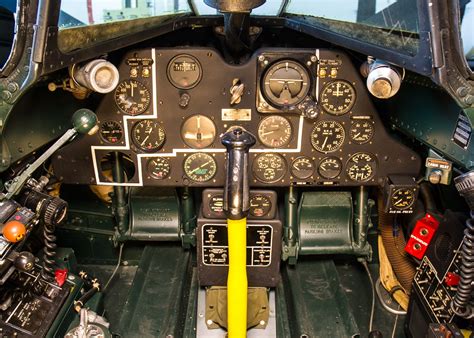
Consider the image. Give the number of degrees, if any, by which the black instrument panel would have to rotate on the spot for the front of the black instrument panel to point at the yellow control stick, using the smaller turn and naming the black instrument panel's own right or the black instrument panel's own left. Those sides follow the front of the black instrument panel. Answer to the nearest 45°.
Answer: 0° — it already faces it

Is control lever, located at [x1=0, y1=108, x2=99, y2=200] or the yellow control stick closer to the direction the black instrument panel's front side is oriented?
the yellow control stick

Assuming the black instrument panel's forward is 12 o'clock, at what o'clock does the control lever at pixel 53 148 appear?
The control lever is roughly at 2 o'clock from the black instrument panel.

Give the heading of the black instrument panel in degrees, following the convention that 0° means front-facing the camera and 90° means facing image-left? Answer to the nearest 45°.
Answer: approximately 0°

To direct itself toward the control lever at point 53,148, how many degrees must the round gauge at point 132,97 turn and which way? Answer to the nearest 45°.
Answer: approximately 45° to its right

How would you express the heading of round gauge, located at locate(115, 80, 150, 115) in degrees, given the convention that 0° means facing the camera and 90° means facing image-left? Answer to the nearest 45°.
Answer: approximately 0°
